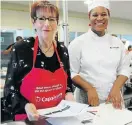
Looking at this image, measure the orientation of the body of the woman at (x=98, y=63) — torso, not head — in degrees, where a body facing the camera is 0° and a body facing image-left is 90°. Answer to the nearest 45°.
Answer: approximately 0°
